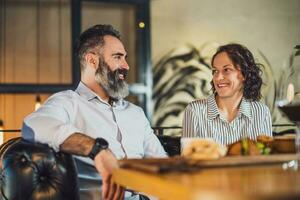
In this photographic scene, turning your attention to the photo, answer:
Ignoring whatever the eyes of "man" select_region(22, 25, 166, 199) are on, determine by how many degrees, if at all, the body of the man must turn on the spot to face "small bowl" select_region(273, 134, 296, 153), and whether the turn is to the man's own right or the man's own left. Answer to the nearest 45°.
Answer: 0° — they already face it

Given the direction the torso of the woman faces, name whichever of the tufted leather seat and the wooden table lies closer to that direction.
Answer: the wooden table

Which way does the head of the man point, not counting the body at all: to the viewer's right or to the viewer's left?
to the viewer's right

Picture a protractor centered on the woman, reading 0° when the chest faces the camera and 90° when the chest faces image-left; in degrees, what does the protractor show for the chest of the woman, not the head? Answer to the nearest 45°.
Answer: approximately 0°

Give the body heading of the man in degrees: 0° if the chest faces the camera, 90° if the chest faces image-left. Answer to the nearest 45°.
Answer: approximately 315°

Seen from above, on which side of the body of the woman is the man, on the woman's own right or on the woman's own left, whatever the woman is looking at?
on the woman's own right

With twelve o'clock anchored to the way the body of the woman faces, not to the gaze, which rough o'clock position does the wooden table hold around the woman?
The wooden table is roughly at 12 o'clock from the woman.

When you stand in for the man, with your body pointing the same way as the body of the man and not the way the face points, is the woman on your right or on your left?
on your left

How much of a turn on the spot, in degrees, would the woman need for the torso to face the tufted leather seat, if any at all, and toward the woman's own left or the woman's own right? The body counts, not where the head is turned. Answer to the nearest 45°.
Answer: approximately 45° to the woman's own right

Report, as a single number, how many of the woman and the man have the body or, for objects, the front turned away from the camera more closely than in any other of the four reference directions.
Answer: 0
